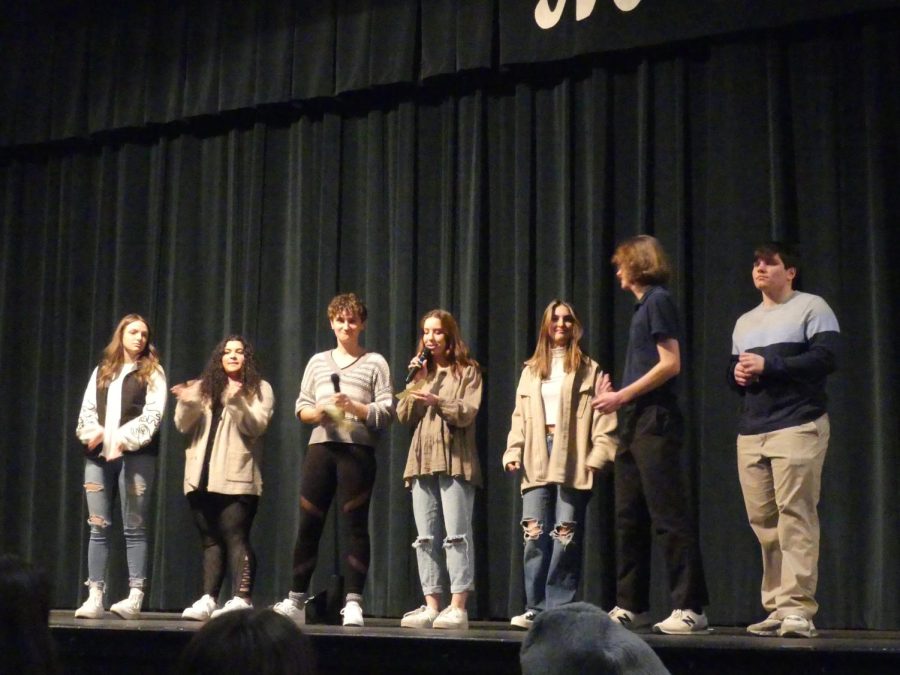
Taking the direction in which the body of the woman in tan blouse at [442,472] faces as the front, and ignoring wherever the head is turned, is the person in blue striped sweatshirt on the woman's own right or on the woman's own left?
on the woman's own left

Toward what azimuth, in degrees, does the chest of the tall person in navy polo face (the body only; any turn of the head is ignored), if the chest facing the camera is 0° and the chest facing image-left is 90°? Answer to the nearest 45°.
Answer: approximately 90°

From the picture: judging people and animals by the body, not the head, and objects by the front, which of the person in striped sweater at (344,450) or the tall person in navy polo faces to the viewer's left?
the tall person in navy polo

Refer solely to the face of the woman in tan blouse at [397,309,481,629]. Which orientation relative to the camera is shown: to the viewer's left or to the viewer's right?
to the viewer's left

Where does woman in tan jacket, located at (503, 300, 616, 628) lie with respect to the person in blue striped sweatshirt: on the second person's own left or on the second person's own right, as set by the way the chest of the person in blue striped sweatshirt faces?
on the second person's own right

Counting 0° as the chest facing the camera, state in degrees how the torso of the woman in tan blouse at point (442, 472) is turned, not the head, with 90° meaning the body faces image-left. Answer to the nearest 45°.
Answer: approximately 45°

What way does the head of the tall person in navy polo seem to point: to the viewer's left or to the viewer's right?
to the viewer's left

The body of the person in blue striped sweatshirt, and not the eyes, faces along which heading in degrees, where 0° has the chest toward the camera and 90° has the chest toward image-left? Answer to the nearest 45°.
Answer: approximately 45°

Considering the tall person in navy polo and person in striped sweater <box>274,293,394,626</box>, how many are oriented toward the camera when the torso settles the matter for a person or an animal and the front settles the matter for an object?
1

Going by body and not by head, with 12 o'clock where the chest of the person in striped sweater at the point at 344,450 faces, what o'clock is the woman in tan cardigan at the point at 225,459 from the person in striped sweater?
The woman in tan cardigan is roughly at 4 o'clock from the person in striped sweater.
